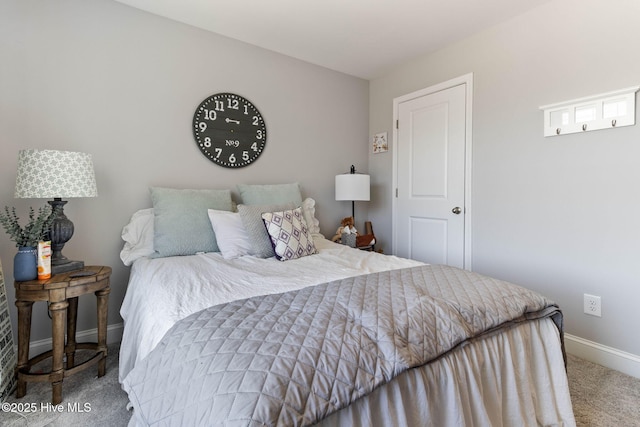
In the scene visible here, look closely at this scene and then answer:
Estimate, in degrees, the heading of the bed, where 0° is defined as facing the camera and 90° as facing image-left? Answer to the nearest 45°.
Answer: approximately 315°

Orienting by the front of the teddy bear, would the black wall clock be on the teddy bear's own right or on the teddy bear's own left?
on the teddy bear's own right

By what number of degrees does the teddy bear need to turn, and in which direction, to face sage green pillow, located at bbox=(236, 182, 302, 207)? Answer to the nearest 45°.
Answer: approximately 45° to its right

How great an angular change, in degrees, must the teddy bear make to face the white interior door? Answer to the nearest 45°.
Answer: approximately 90° to its left

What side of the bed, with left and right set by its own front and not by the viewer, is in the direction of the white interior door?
left

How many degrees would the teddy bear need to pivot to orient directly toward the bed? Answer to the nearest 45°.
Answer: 0° — it already faces it

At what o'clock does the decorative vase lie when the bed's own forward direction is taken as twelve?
The decorative vase is roughly at 5 o'clock from the bed.

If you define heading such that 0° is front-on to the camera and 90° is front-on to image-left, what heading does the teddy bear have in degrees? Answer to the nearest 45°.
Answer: approximately 0°

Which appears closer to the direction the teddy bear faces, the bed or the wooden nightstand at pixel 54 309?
the bed

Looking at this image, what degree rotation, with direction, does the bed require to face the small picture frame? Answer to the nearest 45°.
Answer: approximately 135° to its left

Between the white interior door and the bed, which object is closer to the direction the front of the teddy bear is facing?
the bed
